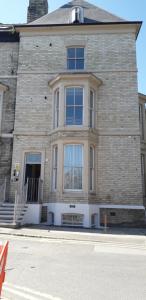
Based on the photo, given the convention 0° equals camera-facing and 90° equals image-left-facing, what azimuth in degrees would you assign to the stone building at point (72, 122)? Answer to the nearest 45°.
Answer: approximately 0°
